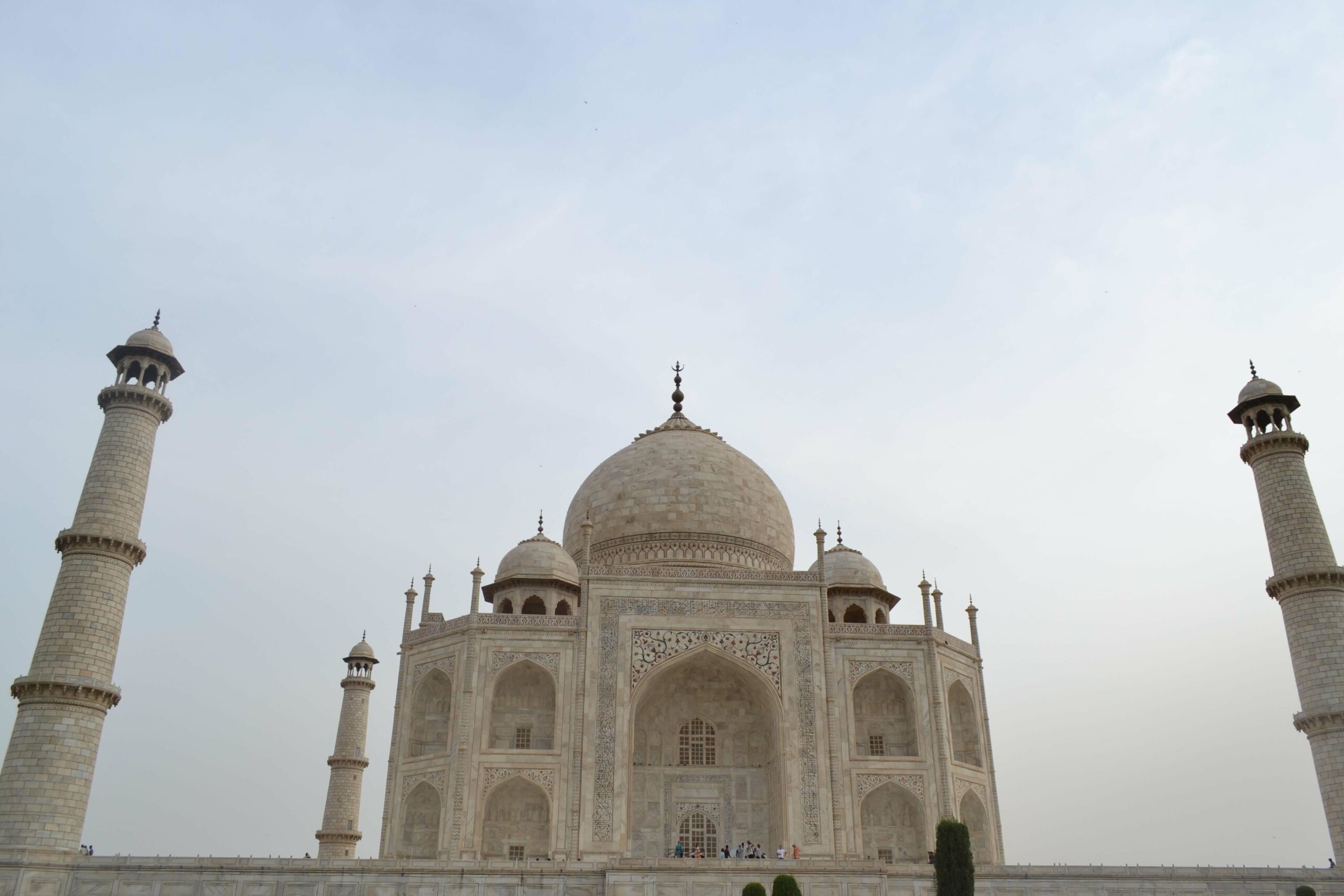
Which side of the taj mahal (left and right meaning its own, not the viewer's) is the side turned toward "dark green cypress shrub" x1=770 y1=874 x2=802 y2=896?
front

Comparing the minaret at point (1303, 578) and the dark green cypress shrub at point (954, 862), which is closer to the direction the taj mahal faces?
the dark green cypress shrub

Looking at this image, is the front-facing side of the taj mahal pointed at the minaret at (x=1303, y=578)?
no

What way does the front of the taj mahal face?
toward the camera

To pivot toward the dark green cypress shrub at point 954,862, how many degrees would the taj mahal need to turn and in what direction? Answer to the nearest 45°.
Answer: approximately 45° to its left

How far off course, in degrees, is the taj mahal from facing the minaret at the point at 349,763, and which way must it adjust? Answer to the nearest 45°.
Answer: approximately 135° to its right
